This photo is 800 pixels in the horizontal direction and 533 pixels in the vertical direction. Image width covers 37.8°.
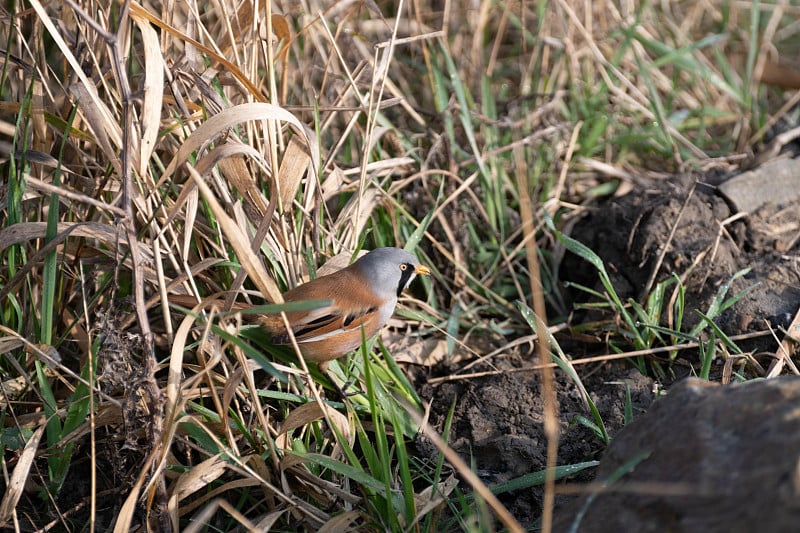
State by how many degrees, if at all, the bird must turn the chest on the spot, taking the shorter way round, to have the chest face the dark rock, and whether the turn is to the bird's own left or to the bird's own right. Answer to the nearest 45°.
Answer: approximately 45° to the bird's own right

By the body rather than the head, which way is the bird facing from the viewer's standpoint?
to the viewer's right
